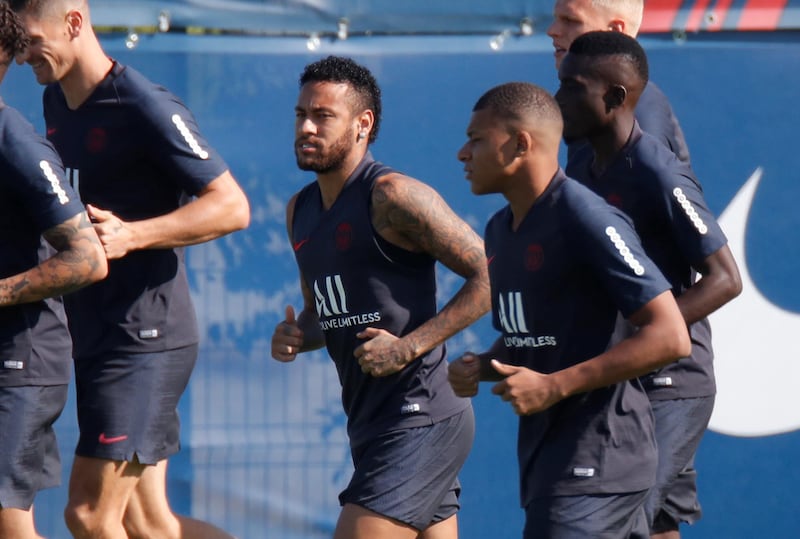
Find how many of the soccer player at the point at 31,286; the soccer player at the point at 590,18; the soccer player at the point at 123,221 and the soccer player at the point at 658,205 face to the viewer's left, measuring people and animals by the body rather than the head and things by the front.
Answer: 4

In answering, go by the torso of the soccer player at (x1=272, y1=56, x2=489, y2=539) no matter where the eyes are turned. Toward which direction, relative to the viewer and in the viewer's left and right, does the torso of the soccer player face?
facing the viewer and to the left of the viewer

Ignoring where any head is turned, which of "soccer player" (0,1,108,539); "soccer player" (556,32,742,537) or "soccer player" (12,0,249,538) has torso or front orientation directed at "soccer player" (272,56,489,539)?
"soccer player" (556,32,742,537)

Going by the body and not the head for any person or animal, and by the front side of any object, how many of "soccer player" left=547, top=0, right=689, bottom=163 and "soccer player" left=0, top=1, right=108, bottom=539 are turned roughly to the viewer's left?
2

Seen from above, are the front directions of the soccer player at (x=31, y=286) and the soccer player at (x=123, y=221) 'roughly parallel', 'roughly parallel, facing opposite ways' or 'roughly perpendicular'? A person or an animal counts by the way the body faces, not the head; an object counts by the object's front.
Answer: roughly parallel

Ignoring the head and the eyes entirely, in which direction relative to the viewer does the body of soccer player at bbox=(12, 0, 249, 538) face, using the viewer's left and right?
facing to the left of the viewer

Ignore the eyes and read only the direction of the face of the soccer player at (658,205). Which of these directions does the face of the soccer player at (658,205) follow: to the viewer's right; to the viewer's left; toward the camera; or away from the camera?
to the viewer's left

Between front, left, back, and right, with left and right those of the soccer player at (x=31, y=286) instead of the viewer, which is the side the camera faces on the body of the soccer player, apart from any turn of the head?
left

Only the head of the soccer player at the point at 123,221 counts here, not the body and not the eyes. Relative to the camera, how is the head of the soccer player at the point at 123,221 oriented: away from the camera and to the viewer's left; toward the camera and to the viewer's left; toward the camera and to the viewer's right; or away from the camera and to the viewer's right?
toward the camera and to the viewer's left

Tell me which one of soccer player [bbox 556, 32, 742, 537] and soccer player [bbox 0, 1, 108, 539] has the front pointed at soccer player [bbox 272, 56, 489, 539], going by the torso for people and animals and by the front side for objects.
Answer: soccer player [bbox 556, 32, 742, 537]

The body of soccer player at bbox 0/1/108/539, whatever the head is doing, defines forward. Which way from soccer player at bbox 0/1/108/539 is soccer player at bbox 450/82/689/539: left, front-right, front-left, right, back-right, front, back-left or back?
back-left

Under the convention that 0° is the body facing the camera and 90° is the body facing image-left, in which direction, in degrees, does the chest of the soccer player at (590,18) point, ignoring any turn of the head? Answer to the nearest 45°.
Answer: approximately 90°

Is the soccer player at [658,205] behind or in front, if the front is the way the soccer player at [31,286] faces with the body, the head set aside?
behind

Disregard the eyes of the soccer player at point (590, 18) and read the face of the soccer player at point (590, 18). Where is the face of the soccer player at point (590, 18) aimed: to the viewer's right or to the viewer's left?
to the viewer's left

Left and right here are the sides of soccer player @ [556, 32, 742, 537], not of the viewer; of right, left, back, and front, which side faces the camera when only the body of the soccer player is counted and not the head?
left

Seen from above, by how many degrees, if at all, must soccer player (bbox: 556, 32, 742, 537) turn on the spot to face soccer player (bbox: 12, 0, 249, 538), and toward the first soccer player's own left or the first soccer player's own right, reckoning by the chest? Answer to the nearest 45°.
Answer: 0° — they already face them
